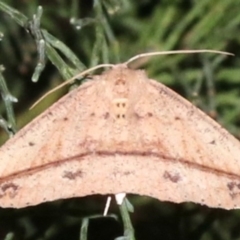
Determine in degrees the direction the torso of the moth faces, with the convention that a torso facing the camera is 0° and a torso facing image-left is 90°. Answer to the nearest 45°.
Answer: approximately 180°
